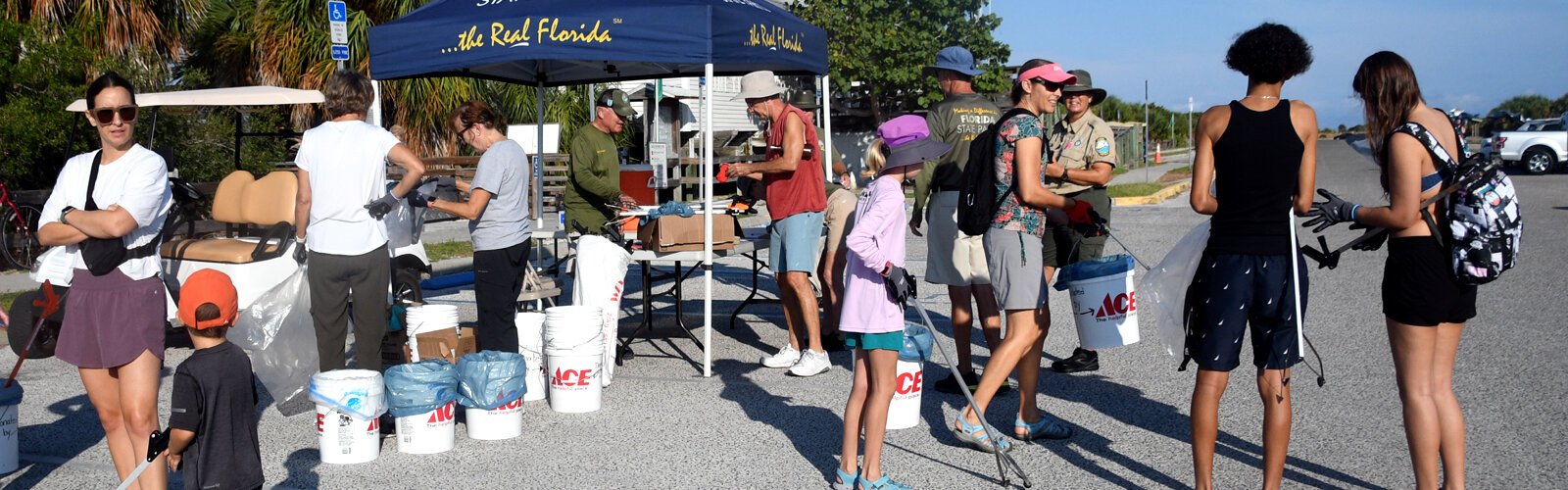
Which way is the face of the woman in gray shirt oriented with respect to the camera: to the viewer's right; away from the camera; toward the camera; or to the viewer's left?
to the viewer's left

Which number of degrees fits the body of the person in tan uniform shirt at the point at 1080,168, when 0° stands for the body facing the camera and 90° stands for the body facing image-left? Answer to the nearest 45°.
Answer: approximately 45°

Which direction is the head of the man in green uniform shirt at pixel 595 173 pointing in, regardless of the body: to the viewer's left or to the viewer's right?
to the viewer's right

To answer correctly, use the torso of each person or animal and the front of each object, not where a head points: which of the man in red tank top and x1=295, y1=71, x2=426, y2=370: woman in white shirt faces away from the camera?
the woman in white shirt

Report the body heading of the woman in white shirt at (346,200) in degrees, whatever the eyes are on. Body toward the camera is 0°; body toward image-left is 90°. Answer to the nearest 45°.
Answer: approximately 180°

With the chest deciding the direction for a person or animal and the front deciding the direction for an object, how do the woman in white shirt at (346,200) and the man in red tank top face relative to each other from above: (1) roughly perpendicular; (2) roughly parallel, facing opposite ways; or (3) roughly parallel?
roughly perpendicular

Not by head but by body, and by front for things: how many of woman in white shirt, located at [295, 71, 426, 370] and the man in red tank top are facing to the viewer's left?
1

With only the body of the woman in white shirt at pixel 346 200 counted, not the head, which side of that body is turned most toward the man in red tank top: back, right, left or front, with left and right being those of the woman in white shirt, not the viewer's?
right

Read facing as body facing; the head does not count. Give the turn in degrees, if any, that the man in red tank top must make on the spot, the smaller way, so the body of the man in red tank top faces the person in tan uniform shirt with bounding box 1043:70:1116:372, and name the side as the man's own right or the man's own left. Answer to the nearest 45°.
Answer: approximately 180°

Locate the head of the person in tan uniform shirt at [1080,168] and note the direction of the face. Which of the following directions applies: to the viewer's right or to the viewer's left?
to the viewer's left

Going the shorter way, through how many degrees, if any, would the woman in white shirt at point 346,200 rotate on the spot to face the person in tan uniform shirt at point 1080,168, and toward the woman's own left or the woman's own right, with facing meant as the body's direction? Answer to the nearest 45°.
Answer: approximately 90° to the woman's own right

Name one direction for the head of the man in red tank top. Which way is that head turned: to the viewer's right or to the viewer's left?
to the viewer's left

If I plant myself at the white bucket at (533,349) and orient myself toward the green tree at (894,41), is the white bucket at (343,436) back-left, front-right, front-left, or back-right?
back-left

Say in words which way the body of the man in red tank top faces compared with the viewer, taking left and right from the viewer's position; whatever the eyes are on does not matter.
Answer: facing to the left of the viewer

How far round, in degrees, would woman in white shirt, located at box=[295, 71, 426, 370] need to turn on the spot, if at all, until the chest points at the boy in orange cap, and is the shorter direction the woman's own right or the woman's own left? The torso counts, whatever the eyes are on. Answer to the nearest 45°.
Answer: approximately 180°

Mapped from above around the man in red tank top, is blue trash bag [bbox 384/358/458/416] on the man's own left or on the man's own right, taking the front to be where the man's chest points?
on the man's own left
